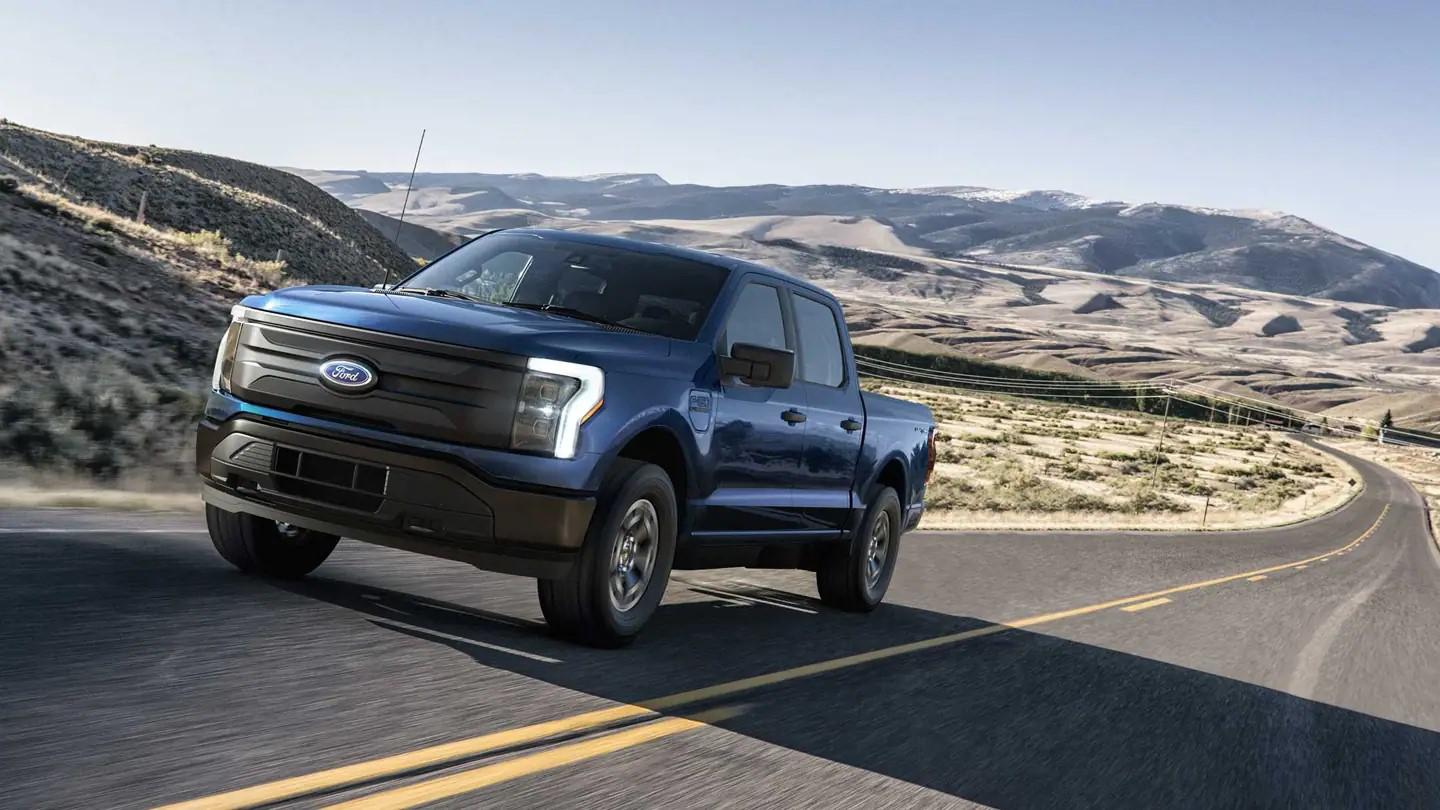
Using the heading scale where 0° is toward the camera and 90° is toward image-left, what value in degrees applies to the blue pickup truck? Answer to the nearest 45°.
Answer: approximately 45°
